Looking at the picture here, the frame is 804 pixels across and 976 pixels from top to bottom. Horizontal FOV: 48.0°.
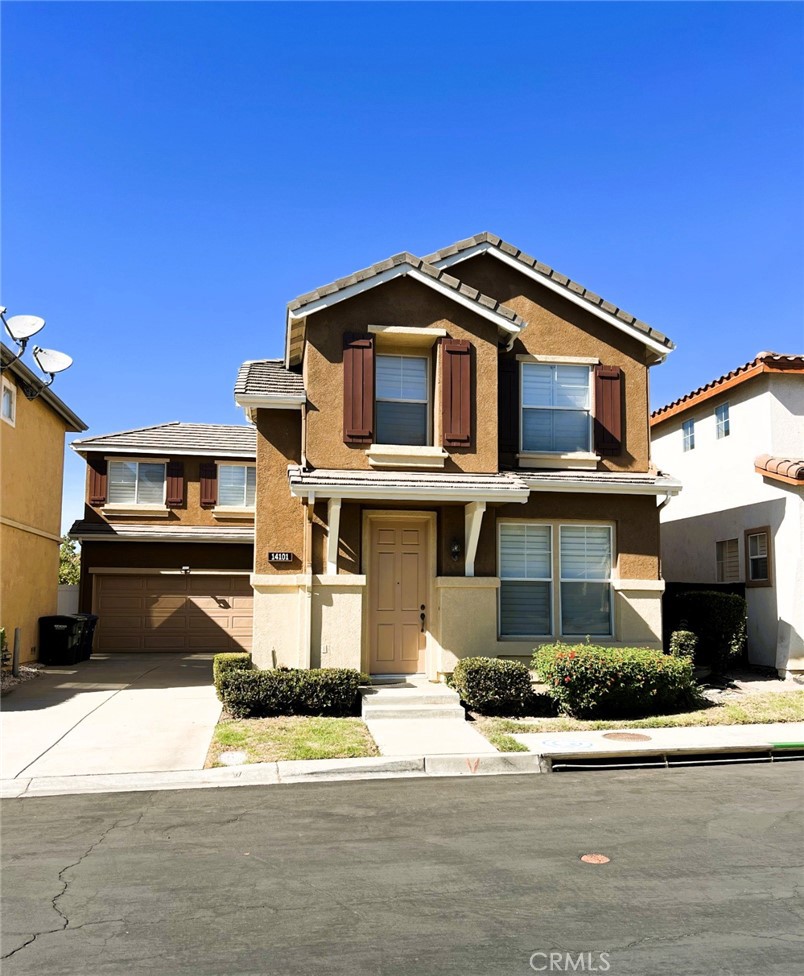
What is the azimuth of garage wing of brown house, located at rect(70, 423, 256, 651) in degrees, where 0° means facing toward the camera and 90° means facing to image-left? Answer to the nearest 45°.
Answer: approximately 0°

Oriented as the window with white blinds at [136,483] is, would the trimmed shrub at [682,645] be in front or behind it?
in front

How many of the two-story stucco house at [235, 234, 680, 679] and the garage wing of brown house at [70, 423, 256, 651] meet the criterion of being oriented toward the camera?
2

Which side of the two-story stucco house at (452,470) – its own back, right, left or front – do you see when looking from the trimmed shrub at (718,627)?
left

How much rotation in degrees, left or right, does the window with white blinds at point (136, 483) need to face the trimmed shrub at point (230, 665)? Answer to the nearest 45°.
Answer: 0° — it already faces it

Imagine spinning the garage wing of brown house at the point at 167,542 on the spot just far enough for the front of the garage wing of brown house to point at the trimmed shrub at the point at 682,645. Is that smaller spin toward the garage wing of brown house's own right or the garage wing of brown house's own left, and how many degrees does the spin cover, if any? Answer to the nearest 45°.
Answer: approximately 45° to the garage wing of brown house's own left

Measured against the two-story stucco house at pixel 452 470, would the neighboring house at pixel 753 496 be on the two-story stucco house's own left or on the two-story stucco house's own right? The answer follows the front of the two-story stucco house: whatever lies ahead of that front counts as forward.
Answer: on the two-story stucco house's own left

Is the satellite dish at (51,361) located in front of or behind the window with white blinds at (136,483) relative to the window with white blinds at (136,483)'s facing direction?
in front

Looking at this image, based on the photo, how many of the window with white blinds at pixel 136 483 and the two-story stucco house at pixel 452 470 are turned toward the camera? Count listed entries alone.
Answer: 2

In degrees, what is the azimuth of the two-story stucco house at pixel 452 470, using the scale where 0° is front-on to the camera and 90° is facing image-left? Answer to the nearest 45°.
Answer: approximately 0°
